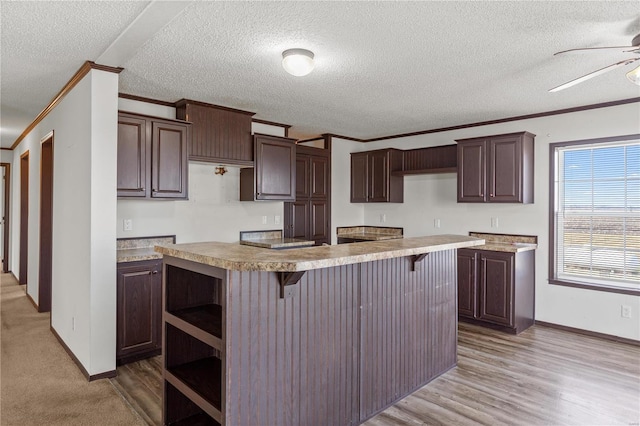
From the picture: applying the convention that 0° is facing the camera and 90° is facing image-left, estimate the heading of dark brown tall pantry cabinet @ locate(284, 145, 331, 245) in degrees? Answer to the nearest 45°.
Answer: approximately 315°

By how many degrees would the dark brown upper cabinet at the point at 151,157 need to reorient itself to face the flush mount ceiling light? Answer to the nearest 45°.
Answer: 0° — it already faces it

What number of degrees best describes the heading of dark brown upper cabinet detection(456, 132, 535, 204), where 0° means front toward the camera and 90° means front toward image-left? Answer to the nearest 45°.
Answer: approximately 45°

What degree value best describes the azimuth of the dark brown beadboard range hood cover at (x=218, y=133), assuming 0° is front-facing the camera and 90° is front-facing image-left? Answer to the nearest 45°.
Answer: approximately 315°

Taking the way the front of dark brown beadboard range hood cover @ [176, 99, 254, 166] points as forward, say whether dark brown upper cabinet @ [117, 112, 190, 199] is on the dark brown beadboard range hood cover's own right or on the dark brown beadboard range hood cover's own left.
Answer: on the dark brown beadboard range hood cover's own right

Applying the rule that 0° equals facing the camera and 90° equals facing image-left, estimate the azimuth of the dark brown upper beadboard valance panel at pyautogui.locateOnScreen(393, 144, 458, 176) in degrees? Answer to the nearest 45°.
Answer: approximately 45°
